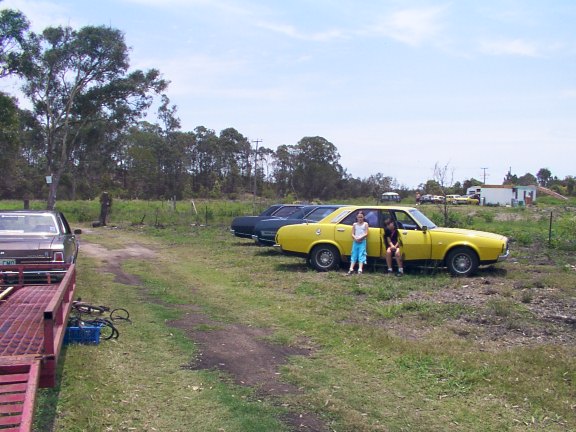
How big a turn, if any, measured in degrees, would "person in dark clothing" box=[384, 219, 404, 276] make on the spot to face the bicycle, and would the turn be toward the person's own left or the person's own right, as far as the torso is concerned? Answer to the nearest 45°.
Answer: approximately 45° to the person's own right

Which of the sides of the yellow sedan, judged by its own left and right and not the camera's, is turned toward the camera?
right

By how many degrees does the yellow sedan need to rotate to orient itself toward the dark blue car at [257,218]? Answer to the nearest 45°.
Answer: approximately 135° to its left

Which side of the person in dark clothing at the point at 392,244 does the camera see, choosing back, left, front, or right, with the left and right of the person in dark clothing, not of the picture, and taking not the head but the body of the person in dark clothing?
front

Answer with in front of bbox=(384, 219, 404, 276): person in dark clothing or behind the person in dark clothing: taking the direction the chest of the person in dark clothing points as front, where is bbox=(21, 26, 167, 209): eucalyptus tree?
behind

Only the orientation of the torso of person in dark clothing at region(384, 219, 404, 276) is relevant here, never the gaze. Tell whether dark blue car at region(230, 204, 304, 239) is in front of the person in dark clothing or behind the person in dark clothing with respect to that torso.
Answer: behind

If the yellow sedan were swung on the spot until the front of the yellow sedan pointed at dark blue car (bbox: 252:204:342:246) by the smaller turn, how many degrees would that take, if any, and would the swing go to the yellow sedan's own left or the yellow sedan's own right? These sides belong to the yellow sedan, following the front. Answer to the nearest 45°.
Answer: approximately 135° to the yellow sedan's own left

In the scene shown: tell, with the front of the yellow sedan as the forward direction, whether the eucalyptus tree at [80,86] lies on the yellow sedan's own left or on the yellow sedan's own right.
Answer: on the yellow sedan's own left

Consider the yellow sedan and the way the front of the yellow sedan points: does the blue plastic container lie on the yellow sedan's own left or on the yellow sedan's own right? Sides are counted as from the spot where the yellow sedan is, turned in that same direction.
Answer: on the yellow sedan's own right

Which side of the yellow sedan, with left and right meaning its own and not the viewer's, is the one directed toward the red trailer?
right

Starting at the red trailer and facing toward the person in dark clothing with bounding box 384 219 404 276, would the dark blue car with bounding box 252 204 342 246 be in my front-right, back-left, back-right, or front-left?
front-left

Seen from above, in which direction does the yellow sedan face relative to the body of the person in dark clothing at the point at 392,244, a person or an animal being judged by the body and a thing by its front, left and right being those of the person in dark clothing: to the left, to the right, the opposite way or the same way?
to the left
